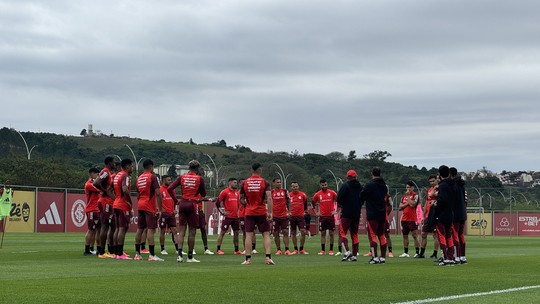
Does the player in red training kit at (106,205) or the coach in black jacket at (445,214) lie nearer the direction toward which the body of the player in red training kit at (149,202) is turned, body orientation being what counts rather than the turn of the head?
the coach in black jacket

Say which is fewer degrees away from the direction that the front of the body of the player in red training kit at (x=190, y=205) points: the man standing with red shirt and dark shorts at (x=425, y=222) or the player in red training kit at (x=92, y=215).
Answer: the man standing with red shirt and dark shorts

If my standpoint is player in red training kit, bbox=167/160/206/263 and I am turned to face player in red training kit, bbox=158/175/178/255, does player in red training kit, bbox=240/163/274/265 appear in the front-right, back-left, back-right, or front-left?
back-right

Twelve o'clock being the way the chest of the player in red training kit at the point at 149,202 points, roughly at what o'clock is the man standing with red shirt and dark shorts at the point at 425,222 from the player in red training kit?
The man standing with red shirt and dark shorts is roughly at 1 o'clock from the player in red training kit.

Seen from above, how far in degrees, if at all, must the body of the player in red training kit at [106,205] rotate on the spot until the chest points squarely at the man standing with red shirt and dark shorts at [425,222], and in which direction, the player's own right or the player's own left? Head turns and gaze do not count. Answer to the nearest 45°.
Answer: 0° — they already face them

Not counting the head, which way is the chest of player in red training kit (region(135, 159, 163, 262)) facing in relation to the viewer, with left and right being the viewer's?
facing away from the viewer and to the right of the viewer

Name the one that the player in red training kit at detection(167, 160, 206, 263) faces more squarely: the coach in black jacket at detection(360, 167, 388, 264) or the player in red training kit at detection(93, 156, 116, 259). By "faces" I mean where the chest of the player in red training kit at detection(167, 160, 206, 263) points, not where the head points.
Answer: the coach in black jacket

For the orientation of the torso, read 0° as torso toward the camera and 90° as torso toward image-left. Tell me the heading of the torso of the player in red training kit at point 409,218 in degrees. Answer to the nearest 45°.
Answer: approximately 45°

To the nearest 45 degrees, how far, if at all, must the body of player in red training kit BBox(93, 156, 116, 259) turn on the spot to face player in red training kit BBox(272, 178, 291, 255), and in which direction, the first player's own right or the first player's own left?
approximately 45° to the first player's own left

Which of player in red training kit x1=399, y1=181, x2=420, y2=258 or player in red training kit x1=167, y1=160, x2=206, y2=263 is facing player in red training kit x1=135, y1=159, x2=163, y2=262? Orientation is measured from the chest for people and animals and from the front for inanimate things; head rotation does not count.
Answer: player in red training kit x1=399, y1=181, x2=420, y2=258

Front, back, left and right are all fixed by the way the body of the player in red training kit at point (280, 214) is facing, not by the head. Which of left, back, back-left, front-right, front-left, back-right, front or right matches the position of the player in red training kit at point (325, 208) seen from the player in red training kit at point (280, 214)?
left

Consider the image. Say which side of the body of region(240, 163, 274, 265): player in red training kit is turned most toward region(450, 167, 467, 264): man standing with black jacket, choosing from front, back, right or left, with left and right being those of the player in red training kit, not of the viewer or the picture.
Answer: right

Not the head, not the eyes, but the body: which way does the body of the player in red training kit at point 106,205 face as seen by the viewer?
to the viewer's right
